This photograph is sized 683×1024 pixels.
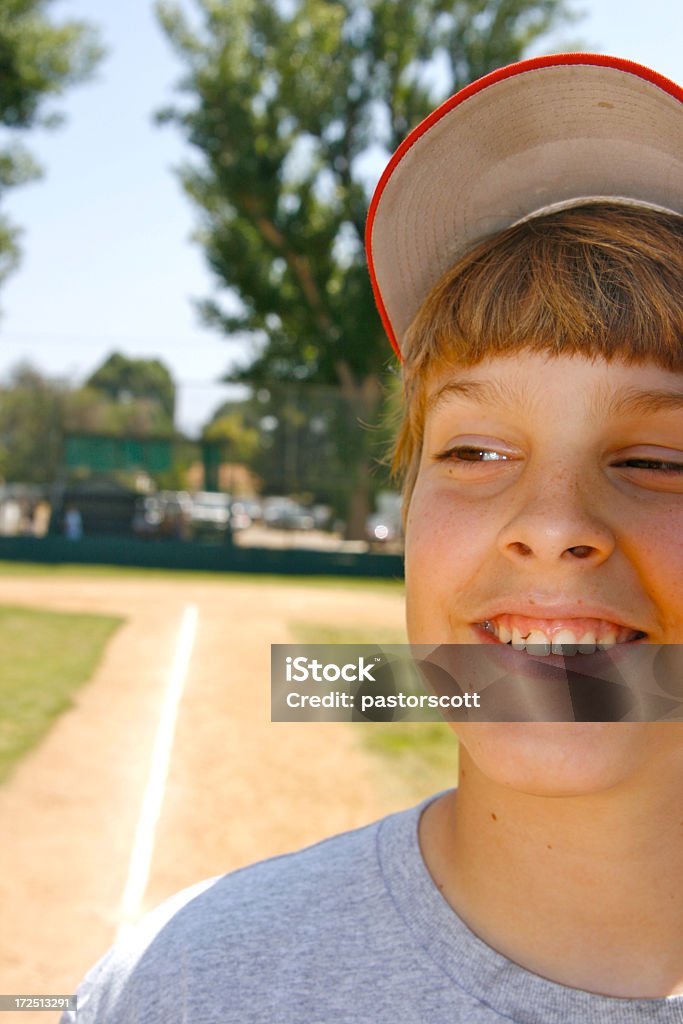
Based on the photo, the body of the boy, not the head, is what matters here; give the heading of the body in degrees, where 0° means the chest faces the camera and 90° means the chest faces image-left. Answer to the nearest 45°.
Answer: approximately 0°

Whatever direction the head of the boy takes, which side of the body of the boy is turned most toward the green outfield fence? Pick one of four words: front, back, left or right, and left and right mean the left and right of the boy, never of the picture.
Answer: back

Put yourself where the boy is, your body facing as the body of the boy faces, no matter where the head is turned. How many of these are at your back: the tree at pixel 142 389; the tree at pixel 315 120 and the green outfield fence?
3

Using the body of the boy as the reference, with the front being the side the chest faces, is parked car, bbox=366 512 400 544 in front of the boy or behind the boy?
behind

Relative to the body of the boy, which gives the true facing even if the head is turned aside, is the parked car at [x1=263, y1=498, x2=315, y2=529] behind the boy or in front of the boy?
behind

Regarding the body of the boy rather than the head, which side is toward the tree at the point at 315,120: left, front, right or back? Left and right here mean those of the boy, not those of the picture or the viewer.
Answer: back
